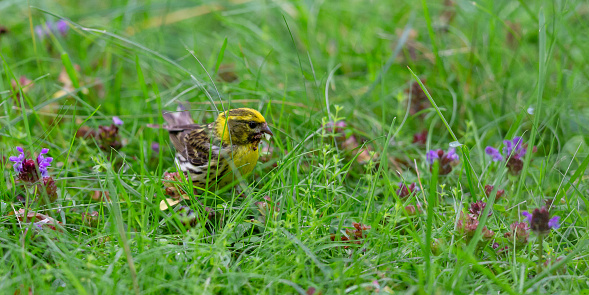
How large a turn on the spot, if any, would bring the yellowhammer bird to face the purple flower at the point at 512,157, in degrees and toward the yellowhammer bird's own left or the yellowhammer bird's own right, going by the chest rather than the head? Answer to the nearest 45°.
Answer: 0° — it already faces it

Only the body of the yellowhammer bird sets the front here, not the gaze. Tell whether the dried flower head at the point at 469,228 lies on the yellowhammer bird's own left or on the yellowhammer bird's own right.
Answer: on the yellowhammer bird's own right

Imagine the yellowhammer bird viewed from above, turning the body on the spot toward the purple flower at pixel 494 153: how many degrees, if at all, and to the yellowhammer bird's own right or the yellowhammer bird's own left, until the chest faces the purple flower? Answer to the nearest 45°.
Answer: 0° — it already faces it

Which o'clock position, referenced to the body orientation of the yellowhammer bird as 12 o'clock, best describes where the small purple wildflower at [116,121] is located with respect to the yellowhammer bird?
The small purple wildflower is roughly at 7 o'clock from the yellowhammer bird.

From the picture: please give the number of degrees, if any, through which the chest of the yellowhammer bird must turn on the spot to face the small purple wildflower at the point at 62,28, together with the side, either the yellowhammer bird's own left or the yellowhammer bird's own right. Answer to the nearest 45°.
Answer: approximately 135° to the yellowhammer bird's own left

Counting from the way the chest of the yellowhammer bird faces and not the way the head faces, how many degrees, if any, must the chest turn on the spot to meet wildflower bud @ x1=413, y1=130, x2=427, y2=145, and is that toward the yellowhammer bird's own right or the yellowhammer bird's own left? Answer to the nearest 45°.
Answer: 0° — it already faces it

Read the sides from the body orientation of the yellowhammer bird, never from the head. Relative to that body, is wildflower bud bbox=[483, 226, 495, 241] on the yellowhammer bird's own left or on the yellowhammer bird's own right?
on the yellowhammer bird's own right

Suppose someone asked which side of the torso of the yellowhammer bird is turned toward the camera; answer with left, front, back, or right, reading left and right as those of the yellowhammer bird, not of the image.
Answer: right

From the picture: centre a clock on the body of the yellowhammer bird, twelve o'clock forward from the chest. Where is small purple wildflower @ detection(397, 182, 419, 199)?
The small purple wildflower is roughly at 1 o'clock from the yellowhammer bird.

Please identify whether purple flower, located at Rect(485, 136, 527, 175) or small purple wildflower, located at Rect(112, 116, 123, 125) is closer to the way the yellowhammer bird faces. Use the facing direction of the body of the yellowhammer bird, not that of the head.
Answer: the purple flower

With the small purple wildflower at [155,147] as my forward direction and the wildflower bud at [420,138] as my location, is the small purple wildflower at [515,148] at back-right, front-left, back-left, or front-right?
back-left

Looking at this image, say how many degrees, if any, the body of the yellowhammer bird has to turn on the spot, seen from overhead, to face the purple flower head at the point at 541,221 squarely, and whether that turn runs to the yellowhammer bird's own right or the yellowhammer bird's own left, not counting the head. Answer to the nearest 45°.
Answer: approximately 45° to the yellowhammer bird's own right
